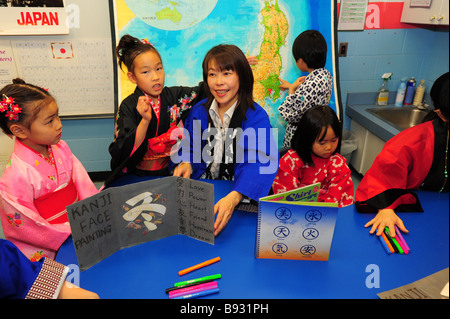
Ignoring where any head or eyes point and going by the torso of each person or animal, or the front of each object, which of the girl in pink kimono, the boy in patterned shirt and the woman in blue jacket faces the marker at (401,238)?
the girl in pink kimono

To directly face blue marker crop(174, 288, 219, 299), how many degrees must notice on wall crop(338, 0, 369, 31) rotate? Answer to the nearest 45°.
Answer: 0° — it already faces it

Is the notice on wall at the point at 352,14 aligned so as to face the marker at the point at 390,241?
yes

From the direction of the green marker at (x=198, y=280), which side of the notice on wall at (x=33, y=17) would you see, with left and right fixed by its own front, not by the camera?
front

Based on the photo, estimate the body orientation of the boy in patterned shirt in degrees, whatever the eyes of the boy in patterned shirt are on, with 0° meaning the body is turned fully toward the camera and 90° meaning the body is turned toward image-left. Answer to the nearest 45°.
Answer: approximately 135°

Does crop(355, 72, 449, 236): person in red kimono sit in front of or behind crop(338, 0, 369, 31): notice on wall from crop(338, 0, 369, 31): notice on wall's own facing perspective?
in front

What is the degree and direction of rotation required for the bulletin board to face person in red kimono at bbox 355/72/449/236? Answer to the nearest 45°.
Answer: approximately 45° to its left

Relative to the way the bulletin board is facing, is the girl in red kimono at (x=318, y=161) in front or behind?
in front

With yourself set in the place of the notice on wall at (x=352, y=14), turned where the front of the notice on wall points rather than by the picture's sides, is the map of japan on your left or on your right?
on your right

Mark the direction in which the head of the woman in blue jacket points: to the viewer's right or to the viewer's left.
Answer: to the viewer's left

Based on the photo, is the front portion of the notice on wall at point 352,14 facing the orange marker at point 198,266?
yes

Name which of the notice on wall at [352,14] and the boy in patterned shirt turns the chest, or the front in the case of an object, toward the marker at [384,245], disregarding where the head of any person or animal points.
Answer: the notice on wall
